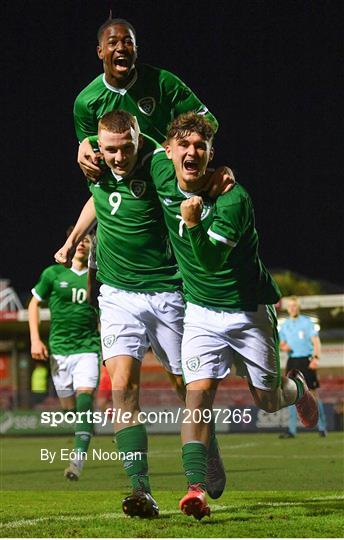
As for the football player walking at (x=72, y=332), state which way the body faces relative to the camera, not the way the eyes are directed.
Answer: toward the camera
